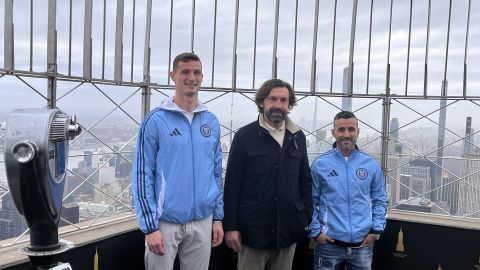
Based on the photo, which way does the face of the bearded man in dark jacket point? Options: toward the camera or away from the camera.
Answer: toward the camera

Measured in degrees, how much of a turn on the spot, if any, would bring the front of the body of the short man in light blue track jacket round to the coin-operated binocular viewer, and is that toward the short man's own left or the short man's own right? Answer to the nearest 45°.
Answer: approximately 45° to the short man's own right

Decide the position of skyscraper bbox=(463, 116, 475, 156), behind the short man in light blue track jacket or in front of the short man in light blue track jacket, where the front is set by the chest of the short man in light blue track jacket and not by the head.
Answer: behind

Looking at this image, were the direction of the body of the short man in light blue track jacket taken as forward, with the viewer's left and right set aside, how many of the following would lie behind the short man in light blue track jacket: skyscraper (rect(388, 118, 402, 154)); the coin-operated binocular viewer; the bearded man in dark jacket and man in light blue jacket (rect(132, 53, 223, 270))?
1

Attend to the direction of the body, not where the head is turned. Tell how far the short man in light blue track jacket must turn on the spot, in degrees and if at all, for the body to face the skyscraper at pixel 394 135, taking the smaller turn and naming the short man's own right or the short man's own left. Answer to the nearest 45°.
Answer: approximately 180°

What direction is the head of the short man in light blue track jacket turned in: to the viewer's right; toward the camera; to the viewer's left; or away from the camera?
toward the camera

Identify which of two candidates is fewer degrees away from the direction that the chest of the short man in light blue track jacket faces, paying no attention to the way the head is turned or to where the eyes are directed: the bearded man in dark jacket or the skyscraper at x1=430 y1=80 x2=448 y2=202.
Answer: the bearded man in dark jacket

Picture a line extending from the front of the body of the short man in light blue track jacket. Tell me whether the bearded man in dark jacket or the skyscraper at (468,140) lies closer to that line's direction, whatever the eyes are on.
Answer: the bearded man in dark jacket

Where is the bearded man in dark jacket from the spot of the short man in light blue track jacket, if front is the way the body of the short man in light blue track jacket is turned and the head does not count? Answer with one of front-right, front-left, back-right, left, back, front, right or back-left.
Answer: front-right

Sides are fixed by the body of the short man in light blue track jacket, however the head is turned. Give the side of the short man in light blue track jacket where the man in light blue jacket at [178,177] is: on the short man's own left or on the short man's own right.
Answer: on the short man's own right

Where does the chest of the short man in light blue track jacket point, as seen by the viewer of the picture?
toward the camera

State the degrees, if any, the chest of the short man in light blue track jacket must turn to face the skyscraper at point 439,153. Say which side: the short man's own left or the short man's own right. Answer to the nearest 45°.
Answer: approximately 135° to the short man's own left

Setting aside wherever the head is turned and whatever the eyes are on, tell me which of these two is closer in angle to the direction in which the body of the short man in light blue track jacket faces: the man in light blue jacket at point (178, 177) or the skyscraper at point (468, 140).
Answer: the man in light blue jacket
